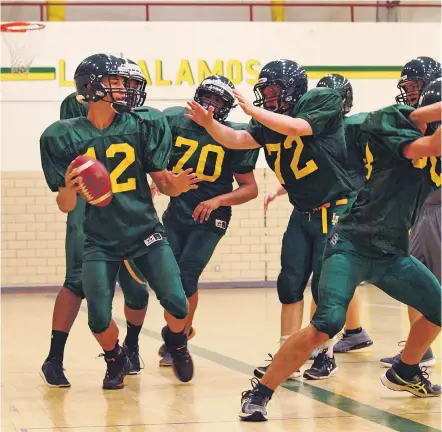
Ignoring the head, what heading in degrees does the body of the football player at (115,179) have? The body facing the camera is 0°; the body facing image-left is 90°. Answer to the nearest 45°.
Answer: approximately 0°

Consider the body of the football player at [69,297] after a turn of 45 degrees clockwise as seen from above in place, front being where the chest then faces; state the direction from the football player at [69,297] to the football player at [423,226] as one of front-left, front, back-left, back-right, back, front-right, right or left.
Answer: left

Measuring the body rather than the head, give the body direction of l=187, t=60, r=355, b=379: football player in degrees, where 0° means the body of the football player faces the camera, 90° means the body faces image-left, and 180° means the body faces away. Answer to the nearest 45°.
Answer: approximately 45°

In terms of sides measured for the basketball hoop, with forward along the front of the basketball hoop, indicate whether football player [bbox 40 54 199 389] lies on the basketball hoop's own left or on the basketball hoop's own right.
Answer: on the basketball hoop's own right

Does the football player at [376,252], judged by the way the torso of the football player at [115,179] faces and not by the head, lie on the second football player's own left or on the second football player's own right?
on the second football player's own left

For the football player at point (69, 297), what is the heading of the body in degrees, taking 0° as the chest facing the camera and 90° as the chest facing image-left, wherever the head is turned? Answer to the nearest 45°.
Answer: approximately 315°

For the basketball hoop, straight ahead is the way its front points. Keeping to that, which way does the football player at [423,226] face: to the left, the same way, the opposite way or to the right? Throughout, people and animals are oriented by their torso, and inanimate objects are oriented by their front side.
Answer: the opposite way

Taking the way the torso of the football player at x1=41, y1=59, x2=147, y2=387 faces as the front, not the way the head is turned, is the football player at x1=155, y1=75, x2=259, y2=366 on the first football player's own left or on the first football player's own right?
on the first football player's own left
